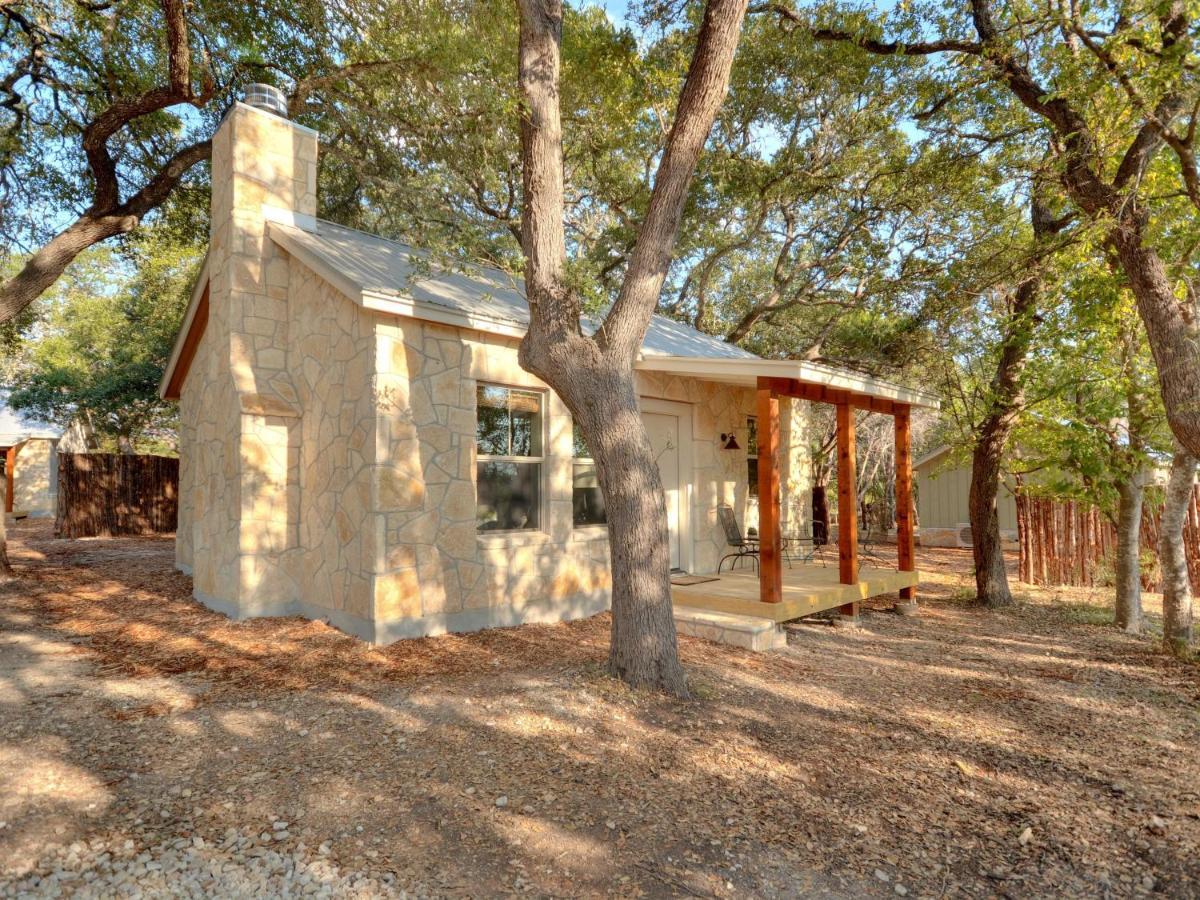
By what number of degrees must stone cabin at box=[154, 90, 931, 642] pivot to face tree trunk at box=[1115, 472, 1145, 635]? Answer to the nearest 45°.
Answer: approximately 45° to its left

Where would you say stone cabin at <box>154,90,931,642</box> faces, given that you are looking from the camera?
facing the viewer and to the right of the viewer

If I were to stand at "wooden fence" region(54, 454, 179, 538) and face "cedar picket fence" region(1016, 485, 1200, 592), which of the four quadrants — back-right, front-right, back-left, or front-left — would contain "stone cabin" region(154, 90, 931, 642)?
front-right

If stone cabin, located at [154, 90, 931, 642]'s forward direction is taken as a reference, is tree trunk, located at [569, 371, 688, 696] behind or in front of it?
in front

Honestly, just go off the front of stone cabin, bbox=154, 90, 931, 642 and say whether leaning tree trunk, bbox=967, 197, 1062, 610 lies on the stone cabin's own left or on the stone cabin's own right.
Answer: on the stone cabin's own left

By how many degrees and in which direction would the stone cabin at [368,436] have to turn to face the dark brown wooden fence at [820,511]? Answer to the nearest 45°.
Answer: approximately 90° to its left

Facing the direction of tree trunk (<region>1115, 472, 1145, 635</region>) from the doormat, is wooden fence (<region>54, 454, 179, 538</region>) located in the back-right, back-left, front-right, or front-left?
back-left

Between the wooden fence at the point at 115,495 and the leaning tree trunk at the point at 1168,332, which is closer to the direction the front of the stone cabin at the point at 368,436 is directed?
the leaning tree trunk

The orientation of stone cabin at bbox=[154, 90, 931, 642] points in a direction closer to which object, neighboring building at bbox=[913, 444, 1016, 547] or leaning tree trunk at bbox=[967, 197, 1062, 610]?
the leaning tree trunk

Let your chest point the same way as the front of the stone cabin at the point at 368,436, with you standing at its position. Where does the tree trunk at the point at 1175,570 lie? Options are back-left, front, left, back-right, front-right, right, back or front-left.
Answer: front-left

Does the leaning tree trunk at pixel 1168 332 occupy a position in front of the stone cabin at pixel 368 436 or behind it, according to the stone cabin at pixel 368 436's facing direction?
in front

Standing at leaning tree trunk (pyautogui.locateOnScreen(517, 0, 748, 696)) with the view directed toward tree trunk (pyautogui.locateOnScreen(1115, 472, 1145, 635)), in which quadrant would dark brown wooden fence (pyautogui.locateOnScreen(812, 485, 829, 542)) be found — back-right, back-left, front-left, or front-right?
front-left

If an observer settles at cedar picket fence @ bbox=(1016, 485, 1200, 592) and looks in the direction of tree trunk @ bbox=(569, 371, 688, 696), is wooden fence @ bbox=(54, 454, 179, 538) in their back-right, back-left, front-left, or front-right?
front-right

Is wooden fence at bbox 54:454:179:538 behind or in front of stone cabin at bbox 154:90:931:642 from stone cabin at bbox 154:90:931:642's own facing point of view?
behind

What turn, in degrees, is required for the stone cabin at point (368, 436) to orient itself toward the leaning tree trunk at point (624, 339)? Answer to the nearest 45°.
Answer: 0° — it already faces it

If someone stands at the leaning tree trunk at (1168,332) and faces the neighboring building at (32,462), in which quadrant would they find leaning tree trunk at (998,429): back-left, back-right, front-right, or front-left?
front-right

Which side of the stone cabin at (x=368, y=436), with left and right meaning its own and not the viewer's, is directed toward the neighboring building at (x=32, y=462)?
back
